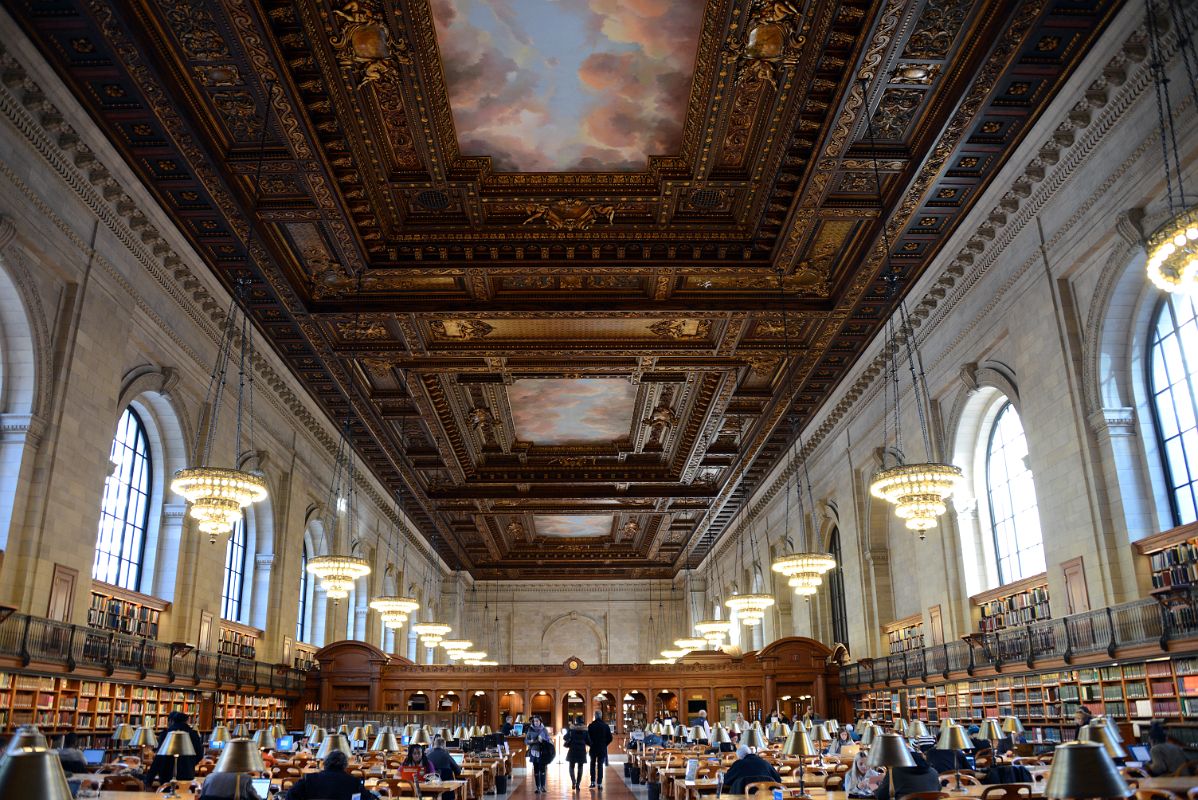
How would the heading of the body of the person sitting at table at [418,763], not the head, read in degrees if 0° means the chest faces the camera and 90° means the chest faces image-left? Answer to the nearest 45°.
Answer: approximately 0°

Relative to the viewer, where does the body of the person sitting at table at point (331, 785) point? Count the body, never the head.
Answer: away from the camera

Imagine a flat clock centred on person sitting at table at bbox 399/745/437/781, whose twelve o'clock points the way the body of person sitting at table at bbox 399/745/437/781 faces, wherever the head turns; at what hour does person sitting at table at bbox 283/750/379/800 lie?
person sitting at table at bbox 283/750/379/800 is roughly at 12 o'clock from person sitting at table at bbox 399/745/437/781.

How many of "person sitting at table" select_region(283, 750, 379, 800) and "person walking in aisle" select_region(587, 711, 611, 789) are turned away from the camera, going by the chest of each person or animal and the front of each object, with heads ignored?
2

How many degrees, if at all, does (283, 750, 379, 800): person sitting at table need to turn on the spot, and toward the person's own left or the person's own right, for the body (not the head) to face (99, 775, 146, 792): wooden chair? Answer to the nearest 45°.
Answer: approximately 45° to the person's own left

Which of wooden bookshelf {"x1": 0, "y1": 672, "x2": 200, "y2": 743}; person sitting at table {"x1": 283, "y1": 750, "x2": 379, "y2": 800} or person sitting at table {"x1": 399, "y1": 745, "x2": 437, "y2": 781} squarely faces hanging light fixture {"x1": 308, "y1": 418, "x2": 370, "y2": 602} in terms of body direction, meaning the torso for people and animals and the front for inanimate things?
person sitting at table {"x1": 283, "y1": 750, "x2": 379, "y2": 800}

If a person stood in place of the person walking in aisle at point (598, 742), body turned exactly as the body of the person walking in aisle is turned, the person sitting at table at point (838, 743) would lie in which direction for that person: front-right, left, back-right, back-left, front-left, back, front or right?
back-right

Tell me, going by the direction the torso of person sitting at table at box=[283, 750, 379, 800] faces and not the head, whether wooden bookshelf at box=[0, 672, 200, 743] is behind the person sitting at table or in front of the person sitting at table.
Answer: in front

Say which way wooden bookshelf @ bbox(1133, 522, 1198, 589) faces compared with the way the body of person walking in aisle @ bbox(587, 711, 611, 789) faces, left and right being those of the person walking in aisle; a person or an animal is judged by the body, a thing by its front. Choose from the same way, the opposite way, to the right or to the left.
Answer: to the left

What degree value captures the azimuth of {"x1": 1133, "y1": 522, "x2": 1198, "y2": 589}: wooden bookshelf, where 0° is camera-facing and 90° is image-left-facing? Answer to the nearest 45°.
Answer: approximately 45°

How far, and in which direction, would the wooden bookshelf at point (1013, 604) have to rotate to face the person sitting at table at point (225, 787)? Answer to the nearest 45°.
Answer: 0° — it already faces them

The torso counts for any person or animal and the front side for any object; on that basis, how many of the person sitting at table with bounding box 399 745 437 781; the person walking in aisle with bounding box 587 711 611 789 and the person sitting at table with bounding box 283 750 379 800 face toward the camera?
1

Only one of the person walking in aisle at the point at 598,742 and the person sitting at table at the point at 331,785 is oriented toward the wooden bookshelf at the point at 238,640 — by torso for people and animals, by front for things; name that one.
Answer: the person sitting at table

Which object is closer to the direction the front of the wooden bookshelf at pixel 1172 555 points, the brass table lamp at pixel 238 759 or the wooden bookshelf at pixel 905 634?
the brass table lamp

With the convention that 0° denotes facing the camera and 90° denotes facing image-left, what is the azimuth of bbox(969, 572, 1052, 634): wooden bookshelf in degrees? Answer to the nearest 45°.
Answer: approximately 45°

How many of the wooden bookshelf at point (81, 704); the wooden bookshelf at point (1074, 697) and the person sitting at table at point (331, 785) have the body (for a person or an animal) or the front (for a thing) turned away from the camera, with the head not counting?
1
